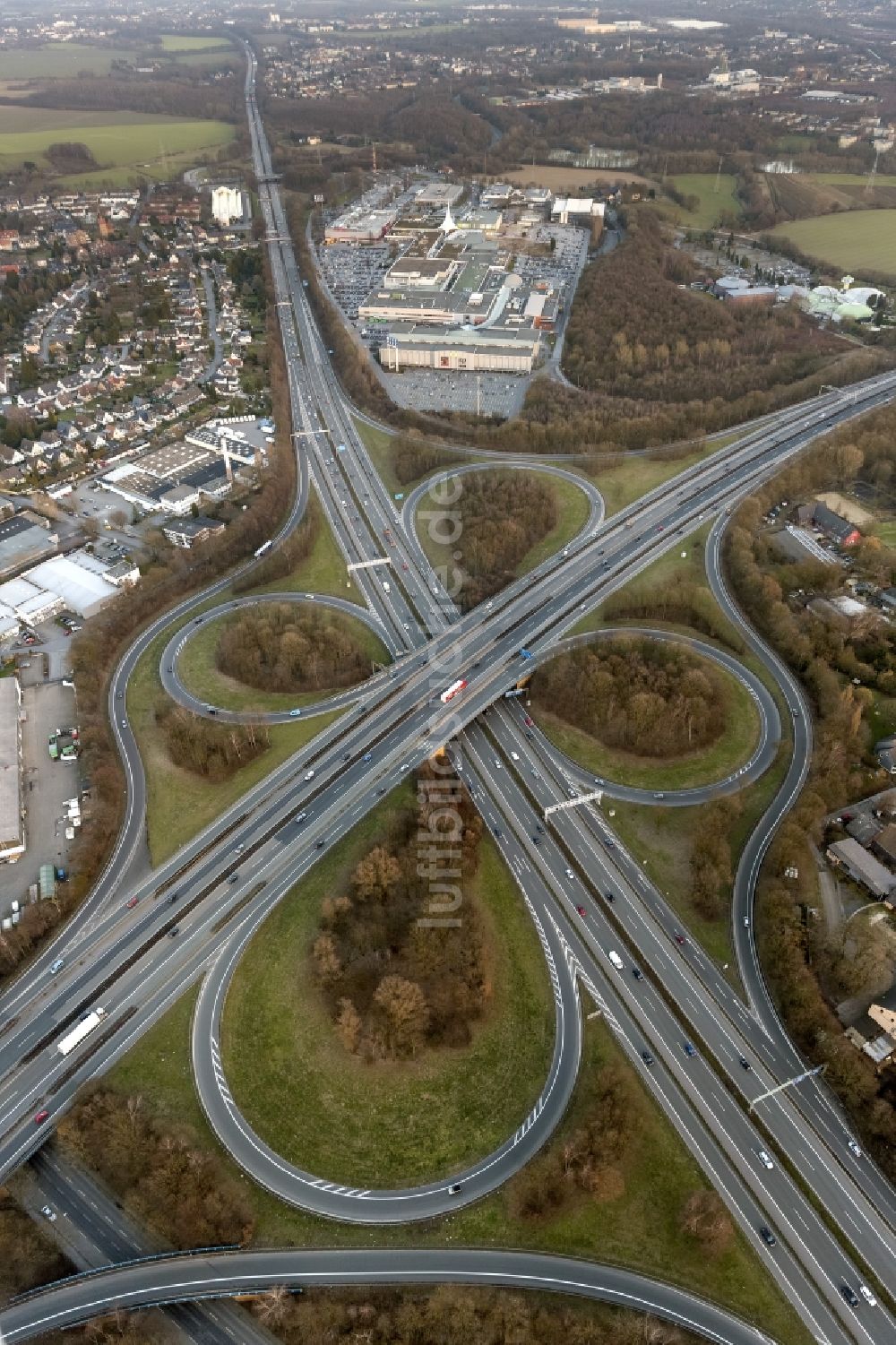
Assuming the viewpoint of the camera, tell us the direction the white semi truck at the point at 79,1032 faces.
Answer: facing away from the viewer and to the right of the viewer
